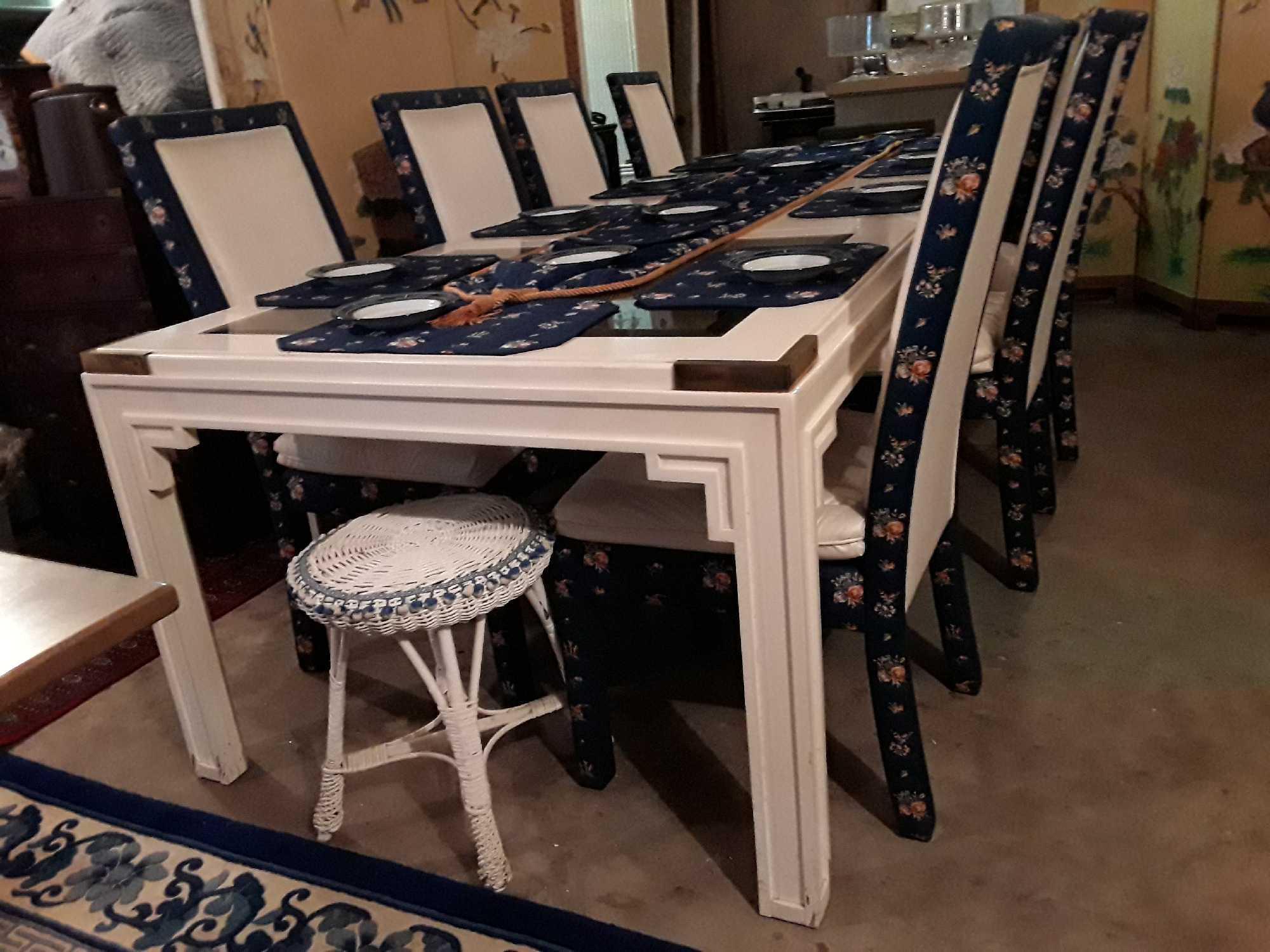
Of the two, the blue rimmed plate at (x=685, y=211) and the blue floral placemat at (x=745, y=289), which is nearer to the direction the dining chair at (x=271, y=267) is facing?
the blue floral placemat

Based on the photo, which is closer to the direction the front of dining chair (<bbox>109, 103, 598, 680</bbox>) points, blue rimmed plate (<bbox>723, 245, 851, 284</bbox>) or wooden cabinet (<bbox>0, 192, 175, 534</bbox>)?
the blue rimmed plate

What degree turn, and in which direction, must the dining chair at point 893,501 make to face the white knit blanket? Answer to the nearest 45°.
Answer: approximately 45° to its right

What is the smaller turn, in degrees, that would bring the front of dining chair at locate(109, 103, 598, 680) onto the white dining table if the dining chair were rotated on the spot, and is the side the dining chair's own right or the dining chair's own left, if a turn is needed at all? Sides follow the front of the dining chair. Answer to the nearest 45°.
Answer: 0° — it already faces it

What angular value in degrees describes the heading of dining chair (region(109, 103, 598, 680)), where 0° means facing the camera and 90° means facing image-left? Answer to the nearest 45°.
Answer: approximately 315°

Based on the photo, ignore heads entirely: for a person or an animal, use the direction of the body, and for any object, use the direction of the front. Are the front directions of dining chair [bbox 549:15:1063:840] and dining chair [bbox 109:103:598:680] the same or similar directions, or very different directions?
very different directions

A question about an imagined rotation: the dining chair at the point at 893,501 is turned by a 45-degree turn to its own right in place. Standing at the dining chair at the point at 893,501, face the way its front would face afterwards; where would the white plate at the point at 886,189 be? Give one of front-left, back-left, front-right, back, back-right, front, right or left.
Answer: front-right

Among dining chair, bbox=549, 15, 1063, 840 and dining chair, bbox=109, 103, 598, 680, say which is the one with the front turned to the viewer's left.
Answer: dining chair, bbox=549, 15, 1063, 840

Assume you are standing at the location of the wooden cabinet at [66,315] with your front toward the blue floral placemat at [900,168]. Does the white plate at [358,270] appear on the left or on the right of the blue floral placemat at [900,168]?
right

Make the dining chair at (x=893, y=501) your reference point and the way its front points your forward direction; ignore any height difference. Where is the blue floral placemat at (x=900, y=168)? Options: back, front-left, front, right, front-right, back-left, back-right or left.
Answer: right

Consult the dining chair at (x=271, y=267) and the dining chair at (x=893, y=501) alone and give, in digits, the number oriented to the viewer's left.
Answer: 1

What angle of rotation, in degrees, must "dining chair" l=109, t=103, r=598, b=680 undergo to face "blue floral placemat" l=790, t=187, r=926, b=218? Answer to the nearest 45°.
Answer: approximately 45° to its left

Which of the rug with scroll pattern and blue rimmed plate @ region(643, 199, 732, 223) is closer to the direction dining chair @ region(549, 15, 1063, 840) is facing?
the rug with scroll pattern

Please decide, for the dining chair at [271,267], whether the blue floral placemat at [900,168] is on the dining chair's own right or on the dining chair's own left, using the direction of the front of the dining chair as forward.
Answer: on the dining chair's own left

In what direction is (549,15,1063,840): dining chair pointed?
to the viewer's left

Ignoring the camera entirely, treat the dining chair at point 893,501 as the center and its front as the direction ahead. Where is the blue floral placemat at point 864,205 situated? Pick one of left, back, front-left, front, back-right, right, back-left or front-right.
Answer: right

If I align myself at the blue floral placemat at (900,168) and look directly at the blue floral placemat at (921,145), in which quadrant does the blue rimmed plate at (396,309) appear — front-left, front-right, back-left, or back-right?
back-left
